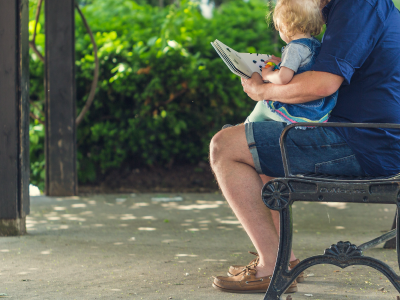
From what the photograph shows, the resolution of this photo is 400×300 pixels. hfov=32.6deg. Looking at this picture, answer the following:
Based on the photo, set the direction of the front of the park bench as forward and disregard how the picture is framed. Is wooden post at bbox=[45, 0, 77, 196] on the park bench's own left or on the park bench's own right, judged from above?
on the park bench's own right

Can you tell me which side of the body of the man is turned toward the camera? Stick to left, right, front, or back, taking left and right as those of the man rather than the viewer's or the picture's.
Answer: left

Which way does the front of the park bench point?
to the viewer's left

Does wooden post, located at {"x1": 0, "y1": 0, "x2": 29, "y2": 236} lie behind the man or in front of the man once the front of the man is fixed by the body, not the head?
in front

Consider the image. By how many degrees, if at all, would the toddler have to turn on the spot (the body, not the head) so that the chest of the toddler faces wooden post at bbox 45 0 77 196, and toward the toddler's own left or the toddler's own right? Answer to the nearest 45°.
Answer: approximately 45° to the toddler's own right

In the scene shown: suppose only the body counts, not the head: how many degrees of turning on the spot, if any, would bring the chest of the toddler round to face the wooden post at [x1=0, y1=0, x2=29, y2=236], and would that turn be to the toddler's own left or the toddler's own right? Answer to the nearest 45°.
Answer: approximately 45° to the toddler's own right

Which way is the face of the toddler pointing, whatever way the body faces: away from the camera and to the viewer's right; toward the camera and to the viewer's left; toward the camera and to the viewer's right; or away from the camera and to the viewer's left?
away from the camera and to the viewer's left

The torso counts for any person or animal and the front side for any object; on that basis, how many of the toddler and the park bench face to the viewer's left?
2

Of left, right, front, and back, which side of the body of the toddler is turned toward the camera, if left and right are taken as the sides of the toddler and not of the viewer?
left

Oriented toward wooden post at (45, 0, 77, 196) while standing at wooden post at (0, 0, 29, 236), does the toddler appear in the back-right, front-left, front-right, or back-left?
back-right
